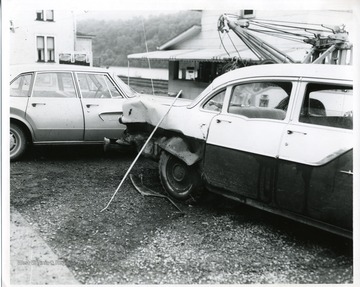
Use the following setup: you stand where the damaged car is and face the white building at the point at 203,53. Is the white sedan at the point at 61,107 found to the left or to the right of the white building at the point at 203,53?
left

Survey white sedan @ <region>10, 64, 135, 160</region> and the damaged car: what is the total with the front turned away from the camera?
0

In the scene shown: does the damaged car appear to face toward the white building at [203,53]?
no
